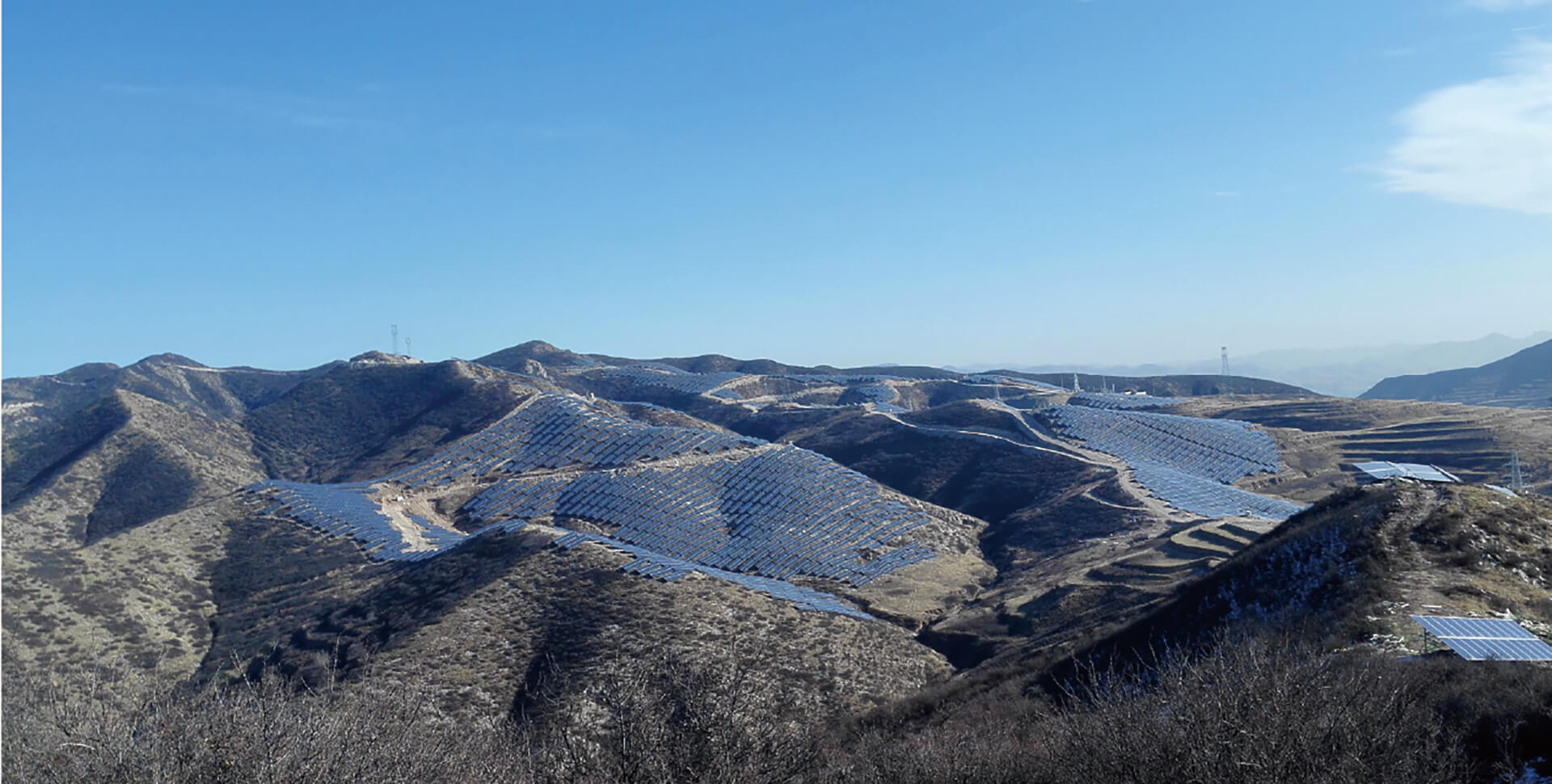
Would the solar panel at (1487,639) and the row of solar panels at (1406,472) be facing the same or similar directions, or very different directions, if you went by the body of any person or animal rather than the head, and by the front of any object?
same or similar directions

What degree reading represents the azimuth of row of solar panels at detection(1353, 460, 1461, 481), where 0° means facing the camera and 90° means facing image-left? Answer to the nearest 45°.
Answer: approximately 315°

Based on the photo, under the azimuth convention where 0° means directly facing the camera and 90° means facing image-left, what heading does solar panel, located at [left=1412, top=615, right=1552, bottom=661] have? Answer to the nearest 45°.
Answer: approximately 315°

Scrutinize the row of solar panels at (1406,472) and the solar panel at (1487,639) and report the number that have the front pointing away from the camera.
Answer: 0

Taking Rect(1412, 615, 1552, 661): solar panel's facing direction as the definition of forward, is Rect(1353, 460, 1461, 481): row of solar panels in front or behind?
behind
